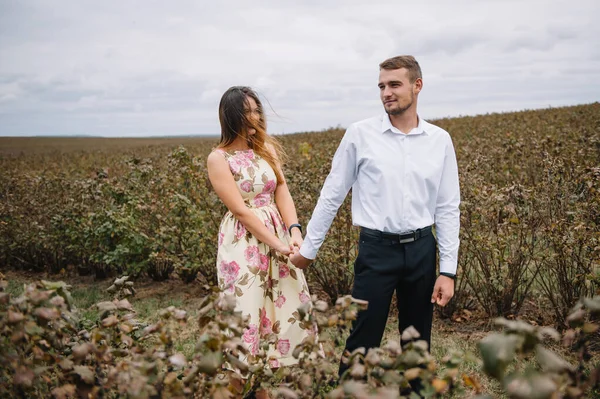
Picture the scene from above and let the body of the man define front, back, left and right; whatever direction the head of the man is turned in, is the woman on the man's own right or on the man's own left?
on the man's own right

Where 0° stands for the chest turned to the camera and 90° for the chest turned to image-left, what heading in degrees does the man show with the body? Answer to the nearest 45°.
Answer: approximately 0°

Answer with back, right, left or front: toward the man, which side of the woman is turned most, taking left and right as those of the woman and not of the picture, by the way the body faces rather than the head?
front

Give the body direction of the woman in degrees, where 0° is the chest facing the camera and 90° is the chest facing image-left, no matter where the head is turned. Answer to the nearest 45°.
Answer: approximately 315°

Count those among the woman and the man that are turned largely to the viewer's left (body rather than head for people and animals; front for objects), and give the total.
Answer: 0
